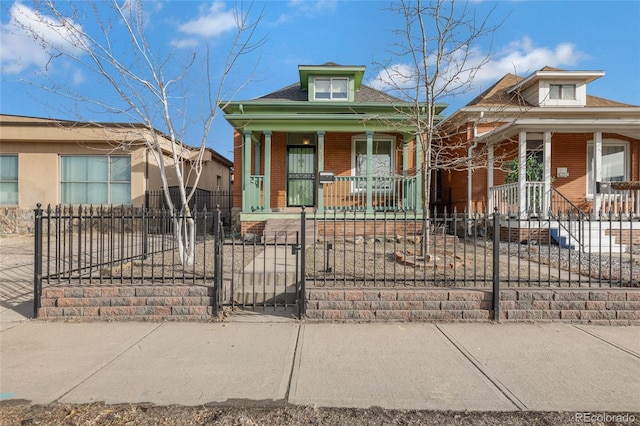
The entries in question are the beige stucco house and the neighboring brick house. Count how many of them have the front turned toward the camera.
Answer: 2

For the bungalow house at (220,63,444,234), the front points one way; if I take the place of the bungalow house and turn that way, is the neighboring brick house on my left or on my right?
on my left

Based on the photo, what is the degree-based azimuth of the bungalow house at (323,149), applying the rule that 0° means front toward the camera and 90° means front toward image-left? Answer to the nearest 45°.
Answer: approximately 0°

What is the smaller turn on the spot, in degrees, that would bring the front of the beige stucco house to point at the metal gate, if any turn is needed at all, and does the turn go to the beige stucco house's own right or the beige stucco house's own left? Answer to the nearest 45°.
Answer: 0° — it already faces it

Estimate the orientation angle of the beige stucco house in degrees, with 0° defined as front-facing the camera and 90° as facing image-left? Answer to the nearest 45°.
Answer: approximately 0°

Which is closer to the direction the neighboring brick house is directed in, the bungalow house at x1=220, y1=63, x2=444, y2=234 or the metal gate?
the metal gate

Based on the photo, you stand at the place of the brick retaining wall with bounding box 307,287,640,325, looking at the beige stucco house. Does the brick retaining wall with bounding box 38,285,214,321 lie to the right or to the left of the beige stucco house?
left

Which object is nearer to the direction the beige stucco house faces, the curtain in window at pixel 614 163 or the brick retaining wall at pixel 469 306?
the brick retaining wall

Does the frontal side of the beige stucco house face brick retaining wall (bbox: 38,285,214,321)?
yes
